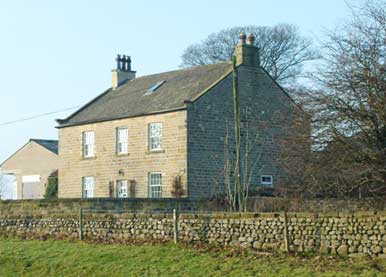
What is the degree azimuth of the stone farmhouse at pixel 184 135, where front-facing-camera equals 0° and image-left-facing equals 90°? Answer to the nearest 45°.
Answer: approximately 45°
